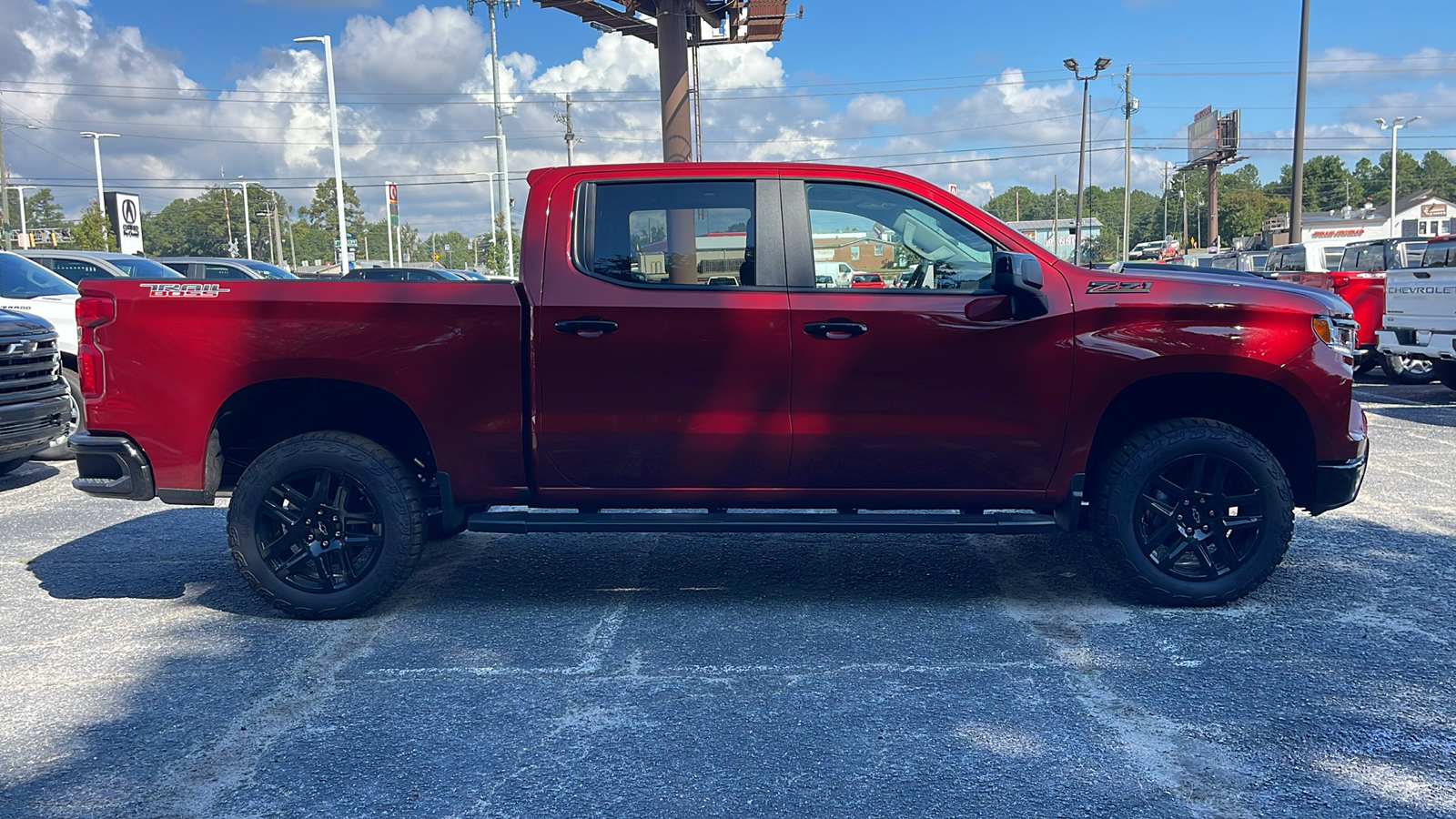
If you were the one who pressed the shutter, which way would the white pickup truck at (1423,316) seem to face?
facing away from the viewer and to the right of the viewer

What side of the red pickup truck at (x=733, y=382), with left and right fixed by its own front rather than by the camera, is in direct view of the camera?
right

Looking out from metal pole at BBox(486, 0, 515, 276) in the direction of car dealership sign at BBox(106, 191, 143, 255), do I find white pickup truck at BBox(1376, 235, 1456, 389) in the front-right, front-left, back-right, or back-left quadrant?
back-left

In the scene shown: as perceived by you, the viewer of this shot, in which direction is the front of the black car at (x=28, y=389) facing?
facing the viewer and to the right of the viewer

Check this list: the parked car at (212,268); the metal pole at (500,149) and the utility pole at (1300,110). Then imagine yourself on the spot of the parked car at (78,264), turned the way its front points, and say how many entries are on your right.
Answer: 0

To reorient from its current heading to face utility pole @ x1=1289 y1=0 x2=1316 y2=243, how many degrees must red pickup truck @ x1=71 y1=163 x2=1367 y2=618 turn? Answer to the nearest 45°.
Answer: approximately 45° to its left

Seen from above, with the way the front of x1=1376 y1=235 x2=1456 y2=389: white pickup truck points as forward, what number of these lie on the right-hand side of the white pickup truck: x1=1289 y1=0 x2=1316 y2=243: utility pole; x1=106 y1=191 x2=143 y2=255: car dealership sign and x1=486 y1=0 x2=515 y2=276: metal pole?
0

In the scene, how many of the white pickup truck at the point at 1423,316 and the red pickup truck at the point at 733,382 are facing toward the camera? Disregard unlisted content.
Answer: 0
